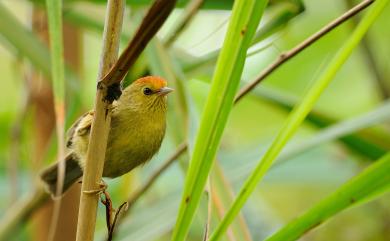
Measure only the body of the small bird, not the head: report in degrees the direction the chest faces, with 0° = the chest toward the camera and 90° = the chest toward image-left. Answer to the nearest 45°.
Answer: approximately 315°

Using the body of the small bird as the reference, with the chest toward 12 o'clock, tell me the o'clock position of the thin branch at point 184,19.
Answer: The thin branch is roughly at 8 o'clock from the small bird.

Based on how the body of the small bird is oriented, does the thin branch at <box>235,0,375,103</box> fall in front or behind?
in front

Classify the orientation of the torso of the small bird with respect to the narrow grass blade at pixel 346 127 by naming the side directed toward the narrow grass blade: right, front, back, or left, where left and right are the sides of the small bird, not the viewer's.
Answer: left

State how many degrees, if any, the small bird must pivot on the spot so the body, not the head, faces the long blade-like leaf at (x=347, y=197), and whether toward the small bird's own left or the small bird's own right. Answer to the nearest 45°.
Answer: approximately 45° to the small bird's own left

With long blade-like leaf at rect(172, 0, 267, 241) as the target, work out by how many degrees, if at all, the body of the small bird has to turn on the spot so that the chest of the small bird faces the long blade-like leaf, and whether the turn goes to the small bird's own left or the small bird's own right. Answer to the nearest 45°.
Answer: approximately 45° to the small bird's own left
